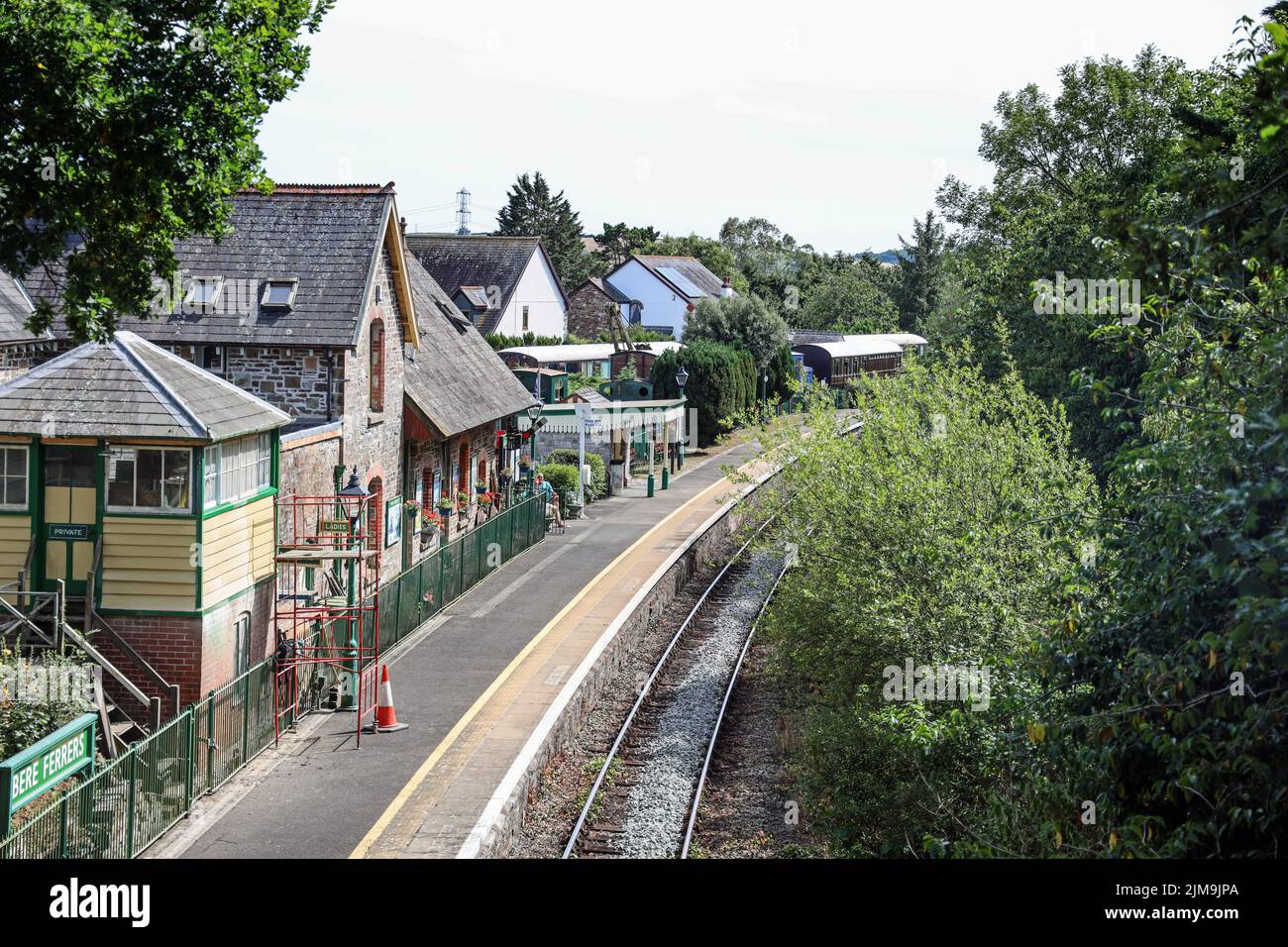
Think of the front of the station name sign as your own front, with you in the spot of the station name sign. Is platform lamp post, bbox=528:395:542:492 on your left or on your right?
on your left

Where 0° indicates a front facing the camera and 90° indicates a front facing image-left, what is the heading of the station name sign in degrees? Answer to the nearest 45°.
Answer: approximately 315°

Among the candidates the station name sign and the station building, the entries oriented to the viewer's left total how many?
0

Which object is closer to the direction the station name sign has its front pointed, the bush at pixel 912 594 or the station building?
the bush

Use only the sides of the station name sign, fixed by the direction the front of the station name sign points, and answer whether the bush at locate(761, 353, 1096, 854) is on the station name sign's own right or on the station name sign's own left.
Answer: on the station name sign's own left
